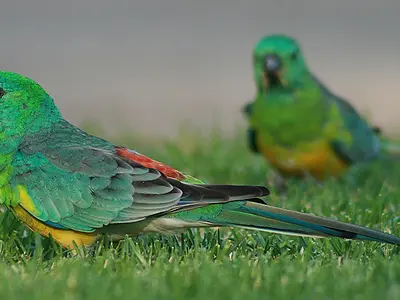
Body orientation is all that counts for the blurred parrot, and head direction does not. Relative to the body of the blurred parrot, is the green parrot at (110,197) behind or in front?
in front

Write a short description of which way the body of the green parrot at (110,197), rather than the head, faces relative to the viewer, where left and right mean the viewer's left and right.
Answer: facing to the left of the viewer

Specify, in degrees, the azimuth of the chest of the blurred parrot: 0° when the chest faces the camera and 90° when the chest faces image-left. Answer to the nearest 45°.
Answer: approximately 45°

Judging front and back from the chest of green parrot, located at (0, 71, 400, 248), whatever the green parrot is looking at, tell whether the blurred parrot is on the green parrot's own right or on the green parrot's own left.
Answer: on the green parrot's own right
